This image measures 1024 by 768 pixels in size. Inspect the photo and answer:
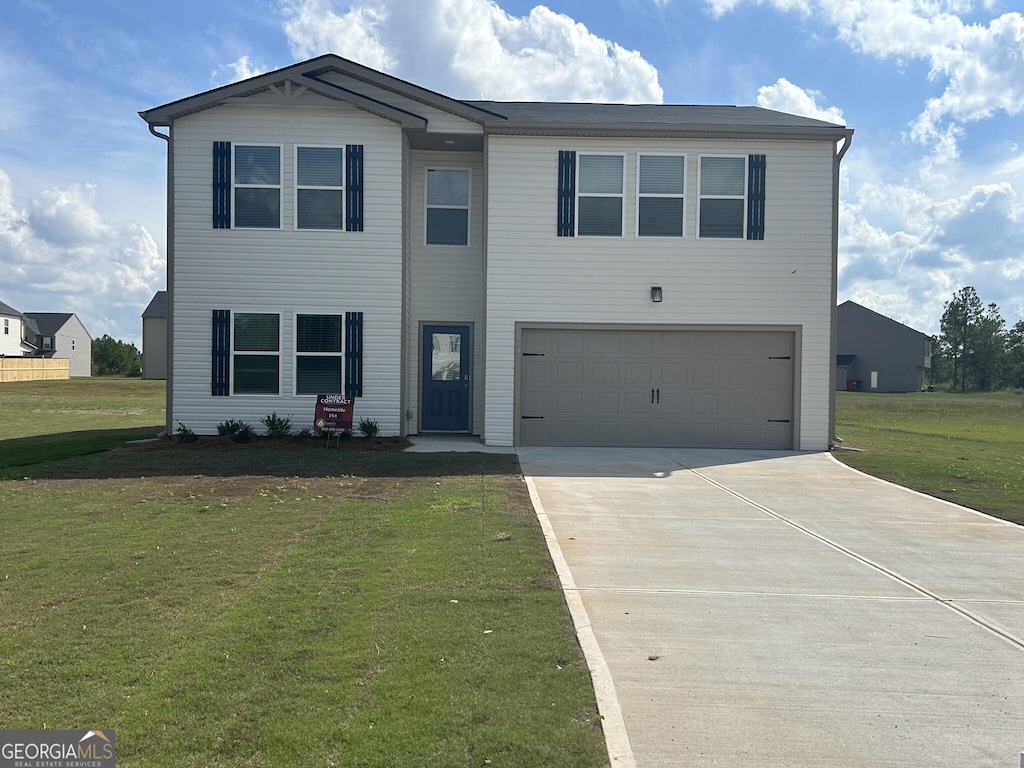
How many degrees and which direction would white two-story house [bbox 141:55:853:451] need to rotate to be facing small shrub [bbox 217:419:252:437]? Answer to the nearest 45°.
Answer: approximately 90° to its right

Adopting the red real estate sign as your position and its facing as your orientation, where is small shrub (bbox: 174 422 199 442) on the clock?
The small shrub is roughly at 4 o'clock from the red real estate sign.

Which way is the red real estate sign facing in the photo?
toward the camera

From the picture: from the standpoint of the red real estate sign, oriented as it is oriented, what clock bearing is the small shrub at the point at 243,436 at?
The small shrub is roughly at 4 o'clock from the red real estate sign.

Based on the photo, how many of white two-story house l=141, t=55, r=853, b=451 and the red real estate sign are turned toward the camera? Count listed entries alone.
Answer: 2

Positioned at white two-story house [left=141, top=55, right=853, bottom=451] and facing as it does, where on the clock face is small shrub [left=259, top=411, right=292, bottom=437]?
The small shrub is roughly at 3 o'clock from the white two-story house.

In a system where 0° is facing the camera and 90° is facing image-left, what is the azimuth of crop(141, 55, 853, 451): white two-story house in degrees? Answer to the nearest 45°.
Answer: approximately 0°
